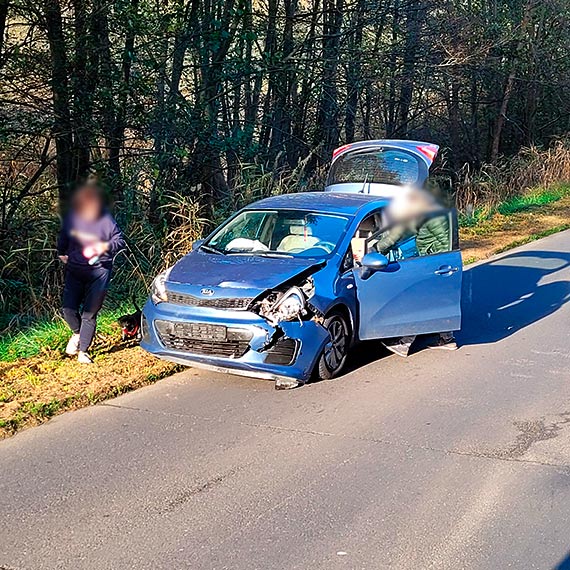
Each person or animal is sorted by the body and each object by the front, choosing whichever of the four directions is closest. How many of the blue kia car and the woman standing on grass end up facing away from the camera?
0

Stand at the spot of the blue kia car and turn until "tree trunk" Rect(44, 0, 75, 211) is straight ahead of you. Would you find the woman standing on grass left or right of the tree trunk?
left

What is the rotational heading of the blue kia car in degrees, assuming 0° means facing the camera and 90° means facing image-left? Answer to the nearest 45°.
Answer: approximately 45°

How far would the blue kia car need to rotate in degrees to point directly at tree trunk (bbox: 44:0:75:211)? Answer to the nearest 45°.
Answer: approximately 90° to its right

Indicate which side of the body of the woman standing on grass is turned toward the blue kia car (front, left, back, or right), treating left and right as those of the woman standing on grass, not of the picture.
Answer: left

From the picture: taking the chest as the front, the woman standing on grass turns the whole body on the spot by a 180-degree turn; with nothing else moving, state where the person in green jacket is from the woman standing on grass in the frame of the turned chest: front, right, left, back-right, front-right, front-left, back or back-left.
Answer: right

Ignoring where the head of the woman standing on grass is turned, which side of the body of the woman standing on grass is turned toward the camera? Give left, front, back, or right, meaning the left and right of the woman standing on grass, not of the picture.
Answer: front

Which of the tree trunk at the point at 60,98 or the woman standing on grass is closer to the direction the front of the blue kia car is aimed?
the woman standing on grass

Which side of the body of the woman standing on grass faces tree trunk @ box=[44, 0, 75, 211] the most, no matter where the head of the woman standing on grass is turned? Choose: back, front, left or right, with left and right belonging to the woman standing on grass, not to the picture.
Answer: back
